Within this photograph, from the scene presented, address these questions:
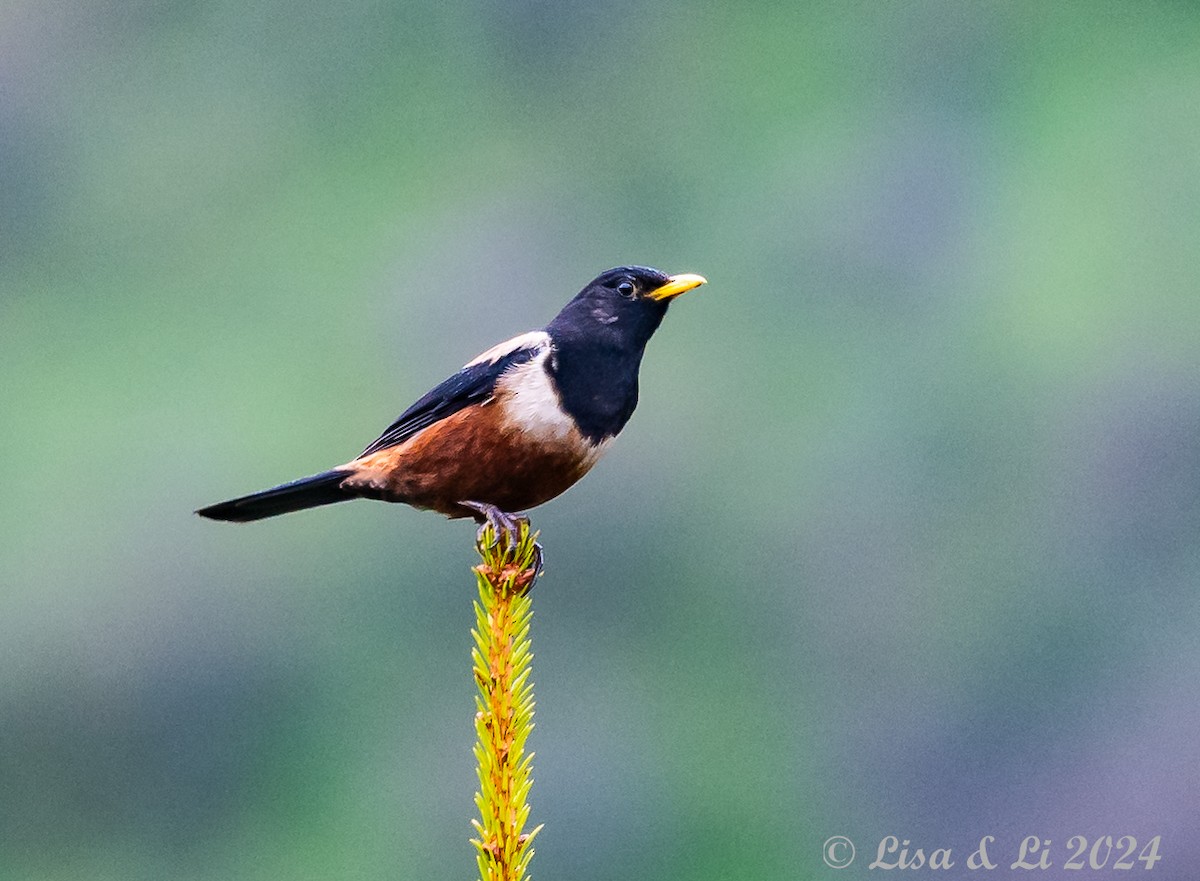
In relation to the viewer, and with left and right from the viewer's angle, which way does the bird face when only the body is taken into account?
facing to the right of the viewer

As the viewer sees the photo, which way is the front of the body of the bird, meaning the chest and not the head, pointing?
to the viewer's right
